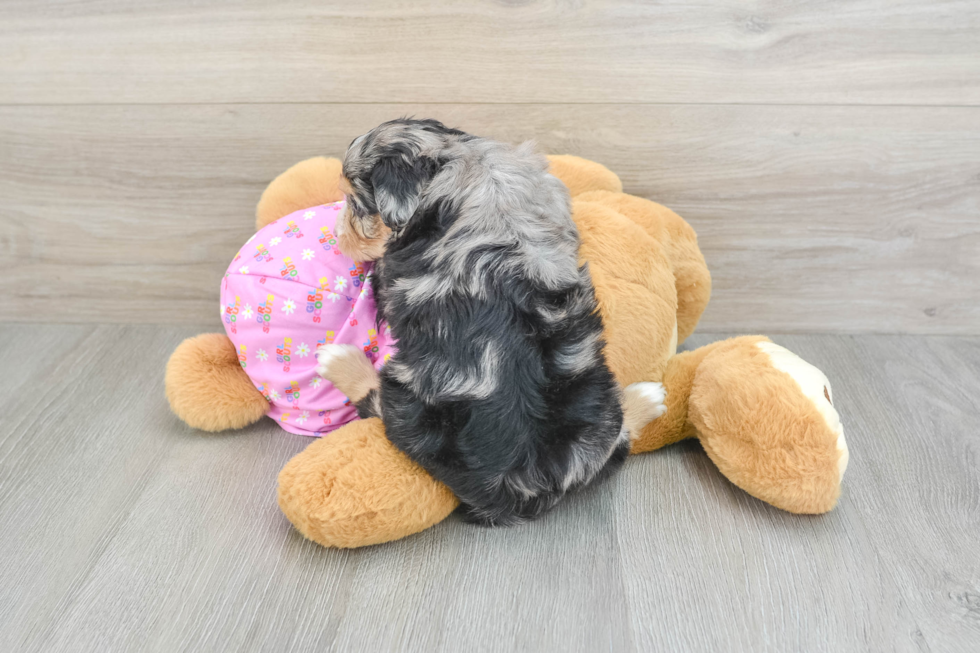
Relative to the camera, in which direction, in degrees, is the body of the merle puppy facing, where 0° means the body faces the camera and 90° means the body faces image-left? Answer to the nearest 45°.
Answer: approximately 180°
